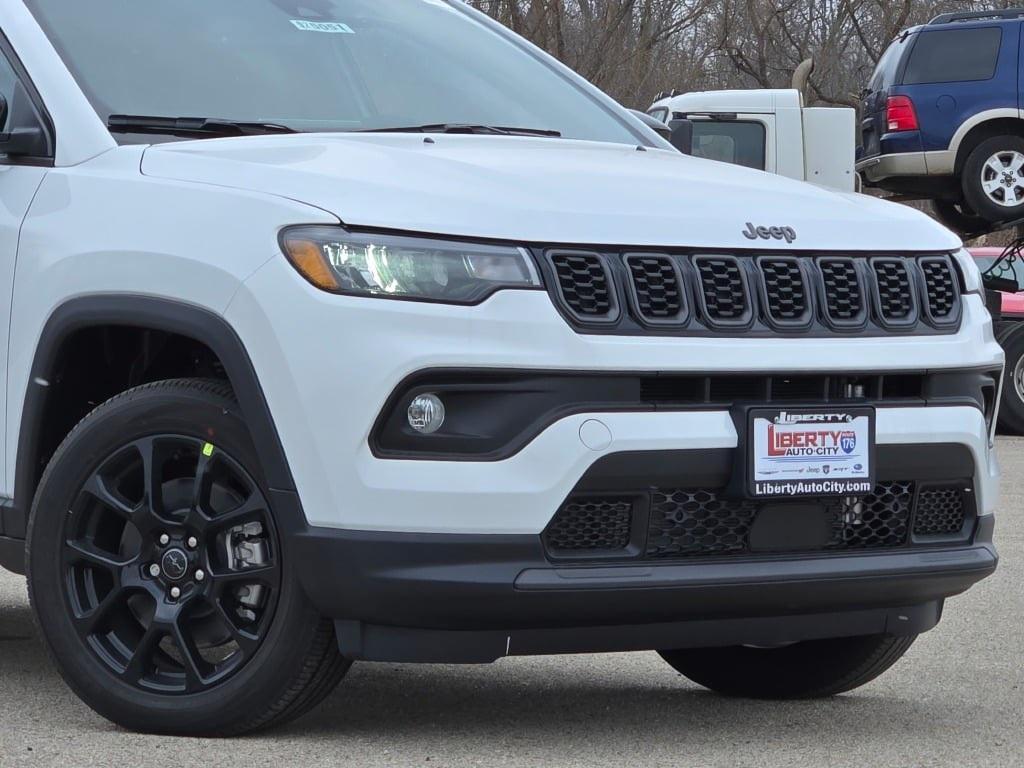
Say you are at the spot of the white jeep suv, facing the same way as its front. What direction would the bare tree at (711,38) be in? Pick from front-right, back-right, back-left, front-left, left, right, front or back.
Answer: back-left

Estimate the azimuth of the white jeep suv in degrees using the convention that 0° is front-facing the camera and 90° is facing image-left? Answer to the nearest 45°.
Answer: approximately 315°

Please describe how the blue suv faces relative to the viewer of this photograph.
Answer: facing to the right of the viewer

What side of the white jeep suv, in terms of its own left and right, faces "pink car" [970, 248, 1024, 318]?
left

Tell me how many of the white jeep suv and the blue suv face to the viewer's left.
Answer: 0

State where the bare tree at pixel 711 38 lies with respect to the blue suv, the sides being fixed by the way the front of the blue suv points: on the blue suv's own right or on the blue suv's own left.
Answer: on the blue suv's own left
